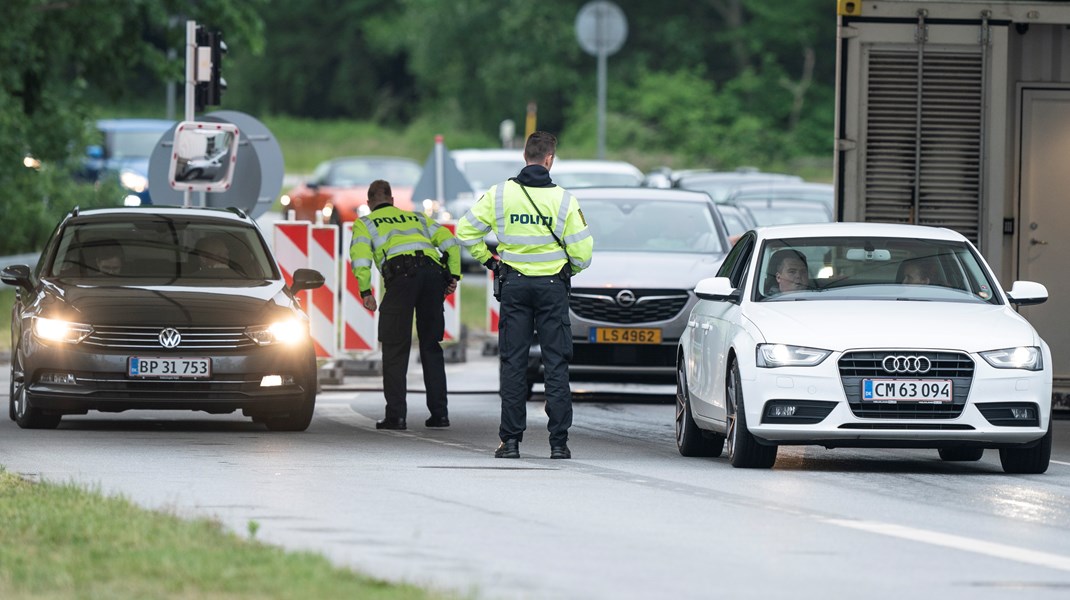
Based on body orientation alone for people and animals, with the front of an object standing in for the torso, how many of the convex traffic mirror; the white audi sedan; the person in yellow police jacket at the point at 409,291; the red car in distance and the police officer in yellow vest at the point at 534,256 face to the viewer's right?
0

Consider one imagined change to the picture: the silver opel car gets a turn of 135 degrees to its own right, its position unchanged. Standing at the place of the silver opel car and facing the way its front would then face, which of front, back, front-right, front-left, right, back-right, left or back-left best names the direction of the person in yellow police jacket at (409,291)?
left

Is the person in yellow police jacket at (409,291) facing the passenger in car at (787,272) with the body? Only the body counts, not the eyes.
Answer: no

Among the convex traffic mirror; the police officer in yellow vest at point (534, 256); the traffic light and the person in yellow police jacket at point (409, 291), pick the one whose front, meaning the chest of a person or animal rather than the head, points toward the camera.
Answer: the convex traffic mirror

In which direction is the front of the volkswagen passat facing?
toward the camera

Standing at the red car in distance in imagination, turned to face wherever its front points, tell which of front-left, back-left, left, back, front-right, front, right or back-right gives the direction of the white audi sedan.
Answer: front-left

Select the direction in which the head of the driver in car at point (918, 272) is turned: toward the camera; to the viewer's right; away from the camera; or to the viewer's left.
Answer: toward the camera

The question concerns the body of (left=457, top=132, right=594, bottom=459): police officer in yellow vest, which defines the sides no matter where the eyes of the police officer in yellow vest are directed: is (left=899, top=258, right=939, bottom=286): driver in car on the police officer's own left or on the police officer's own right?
on the police officer's own right

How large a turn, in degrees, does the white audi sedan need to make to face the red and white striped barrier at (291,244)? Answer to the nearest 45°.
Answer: approximately 135° to its right

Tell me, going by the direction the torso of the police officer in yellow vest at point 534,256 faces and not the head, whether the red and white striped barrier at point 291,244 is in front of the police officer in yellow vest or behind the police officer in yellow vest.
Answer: in front

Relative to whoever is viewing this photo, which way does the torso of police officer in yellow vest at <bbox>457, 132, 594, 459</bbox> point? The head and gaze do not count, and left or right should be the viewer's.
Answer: facing away from the viewer

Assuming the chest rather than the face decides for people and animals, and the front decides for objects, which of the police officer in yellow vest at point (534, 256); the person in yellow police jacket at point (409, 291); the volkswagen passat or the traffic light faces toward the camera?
the volkswagen passat

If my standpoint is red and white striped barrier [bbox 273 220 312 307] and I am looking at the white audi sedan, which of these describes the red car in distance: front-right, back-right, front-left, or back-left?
back-left

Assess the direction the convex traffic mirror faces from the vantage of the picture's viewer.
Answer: facing the viewer

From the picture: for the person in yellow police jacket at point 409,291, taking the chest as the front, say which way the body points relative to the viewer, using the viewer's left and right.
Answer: facing away from the viewer

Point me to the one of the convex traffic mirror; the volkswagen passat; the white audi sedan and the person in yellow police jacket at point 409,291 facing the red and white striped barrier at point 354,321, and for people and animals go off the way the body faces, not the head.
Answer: the person in yellow police jacket

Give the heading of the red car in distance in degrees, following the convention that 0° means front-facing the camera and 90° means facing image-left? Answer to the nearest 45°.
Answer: approximately 45°
